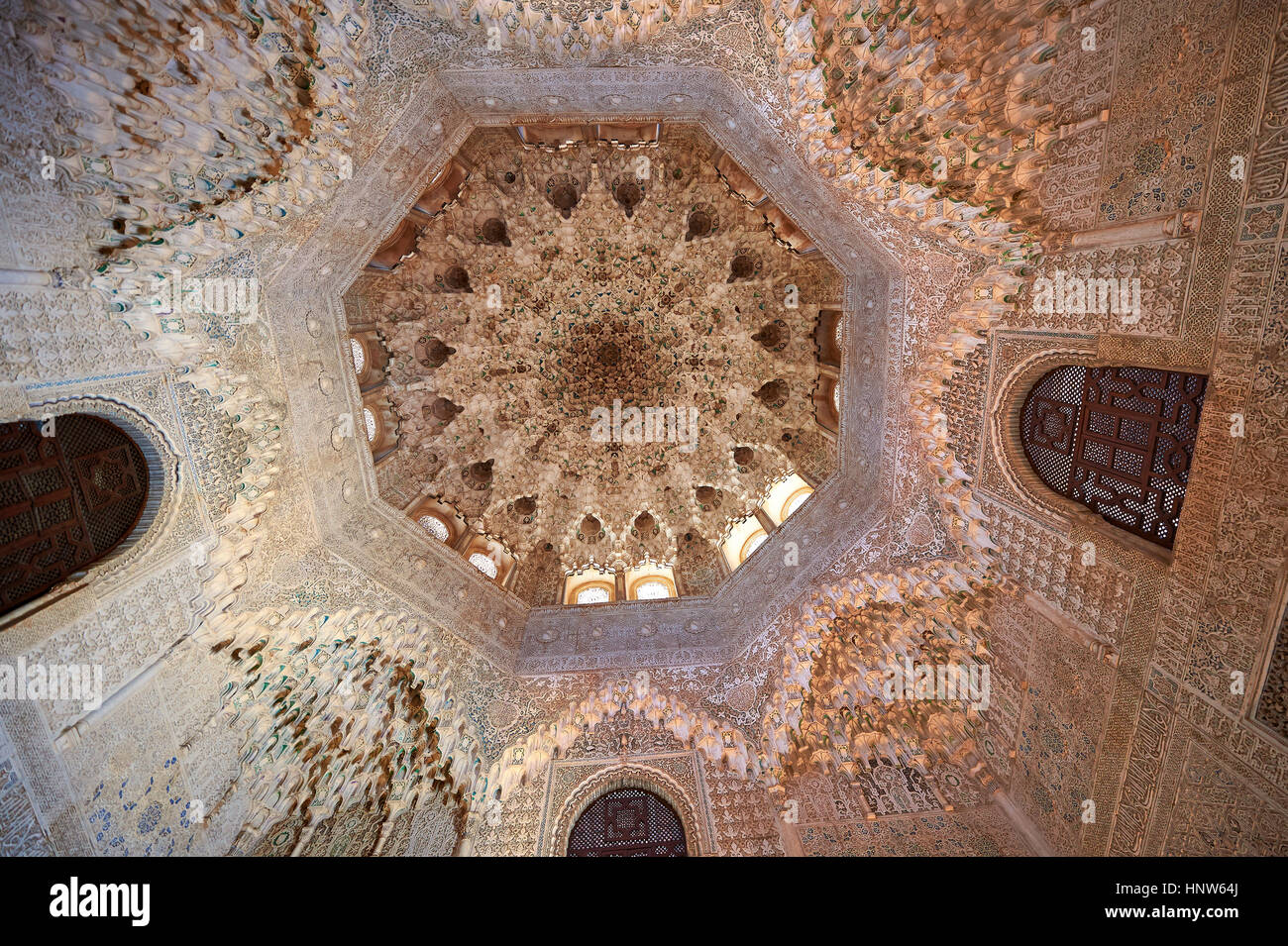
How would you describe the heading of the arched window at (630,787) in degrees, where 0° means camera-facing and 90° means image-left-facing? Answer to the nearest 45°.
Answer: approximately 0°

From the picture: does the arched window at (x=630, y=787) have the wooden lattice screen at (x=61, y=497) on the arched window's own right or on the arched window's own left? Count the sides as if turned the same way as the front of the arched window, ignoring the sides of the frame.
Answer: on the arched window's own right
